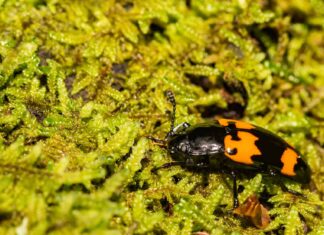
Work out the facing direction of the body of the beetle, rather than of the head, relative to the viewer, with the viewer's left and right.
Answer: facing to the left of the viewer
